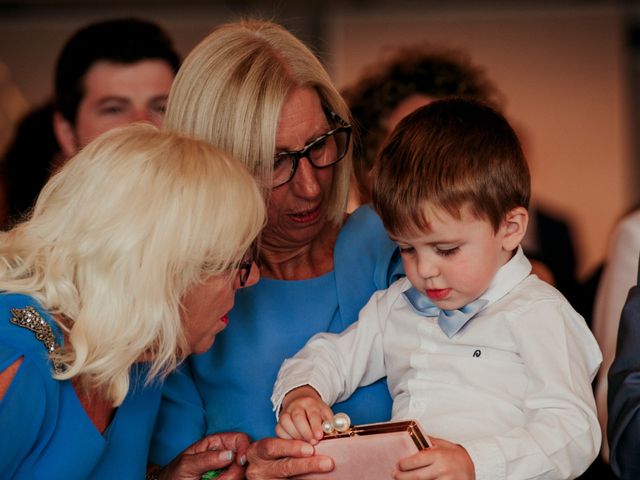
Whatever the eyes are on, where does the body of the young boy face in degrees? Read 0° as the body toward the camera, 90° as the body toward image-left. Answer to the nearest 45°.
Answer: approximately 45°

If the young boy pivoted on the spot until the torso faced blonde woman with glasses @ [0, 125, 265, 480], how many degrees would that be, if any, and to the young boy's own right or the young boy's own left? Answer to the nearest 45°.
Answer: approximately 45° to the young boy's own right
